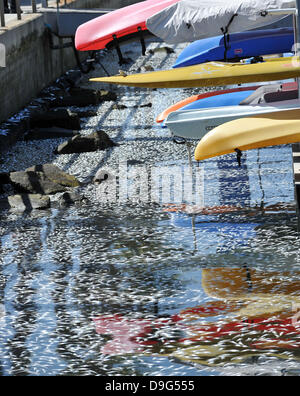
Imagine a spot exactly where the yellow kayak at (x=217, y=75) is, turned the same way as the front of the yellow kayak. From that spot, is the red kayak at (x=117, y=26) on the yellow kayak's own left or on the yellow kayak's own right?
on the yellow kayak's own right

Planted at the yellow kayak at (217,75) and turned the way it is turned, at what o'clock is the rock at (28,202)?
The rock is roughly at 11 o'clock from the yellow kayak.

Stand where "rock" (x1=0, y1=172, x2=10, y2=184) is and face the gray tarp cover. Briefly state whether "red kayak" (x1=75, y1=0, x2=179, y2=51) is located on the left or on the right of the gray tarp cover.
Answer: left

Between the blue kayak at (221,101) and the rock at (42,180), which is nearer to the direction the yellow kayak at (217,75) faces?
the rock

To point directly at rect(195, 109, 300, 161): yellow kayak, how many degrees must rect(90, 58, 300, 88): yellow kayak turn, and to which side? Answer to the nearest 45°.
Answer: approximately 90° to its left

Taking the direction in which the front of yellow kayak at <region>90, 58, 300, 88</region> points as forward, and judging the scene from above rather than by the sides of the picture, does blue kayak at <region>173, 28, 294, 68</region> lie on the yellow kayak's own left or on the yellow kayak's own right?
on the yellow kayak's own right

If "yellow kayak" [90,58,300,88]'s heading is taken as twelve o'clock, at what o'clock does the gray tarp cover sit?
The gray tarp cover is roughly at 3 o'clock from the yellow kayak.

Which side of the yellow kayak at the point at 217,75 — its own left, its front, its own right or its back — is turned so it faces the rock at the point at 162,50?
right

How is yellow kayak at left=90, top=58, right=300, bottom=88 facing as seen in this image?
to the viewer's left
